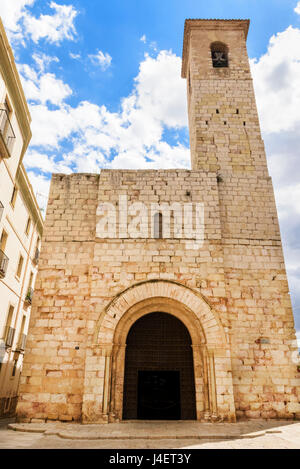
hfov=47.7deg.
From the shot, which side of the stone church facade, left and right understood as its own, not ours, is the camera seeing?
front

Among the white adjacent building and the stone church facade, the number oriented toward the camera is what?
1

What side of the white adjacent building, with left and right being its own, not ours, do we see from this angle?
right

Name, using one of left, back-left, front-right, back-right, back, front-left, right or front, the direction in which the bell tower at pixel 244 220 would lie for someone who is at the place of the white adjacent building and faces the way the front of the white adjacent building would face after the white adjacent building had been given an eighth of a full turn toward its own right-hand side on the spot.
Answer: front

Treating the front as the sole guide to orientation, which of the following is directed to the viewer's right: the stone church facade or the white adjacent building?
the white adjacent building

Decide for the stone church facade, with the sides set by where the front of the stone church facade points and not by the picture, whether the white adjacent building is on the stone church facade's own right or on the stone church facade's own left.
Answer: on the stone church facade's own right
